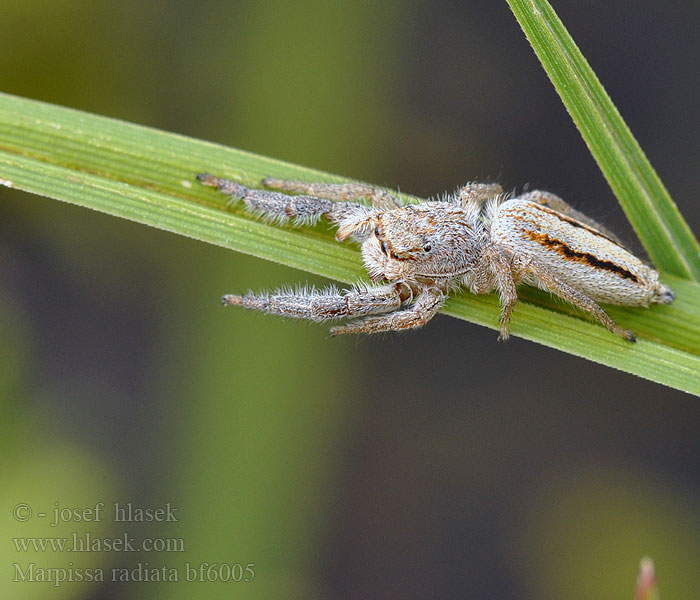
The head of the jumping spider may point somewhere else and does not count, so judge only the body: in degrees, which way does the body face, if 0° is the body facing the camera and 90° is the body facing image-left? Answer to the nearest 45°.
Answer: approximately 90°
